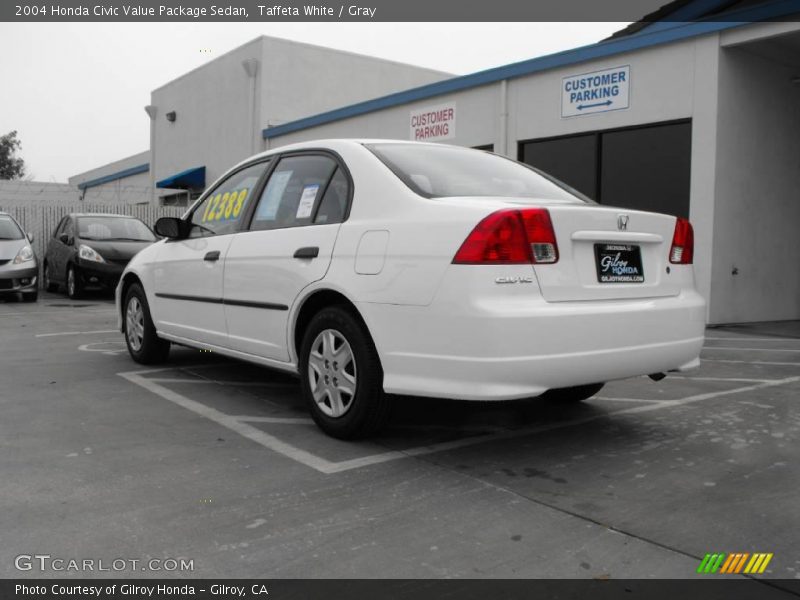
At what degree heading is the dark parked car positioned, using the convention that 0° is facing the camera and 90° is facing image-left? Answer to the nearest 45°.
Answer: approximately 315°

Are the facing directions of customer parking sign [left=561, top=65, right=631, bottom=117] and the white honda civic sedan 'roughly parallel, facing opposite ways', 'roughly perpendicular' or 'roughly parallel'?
roughly perpendicular

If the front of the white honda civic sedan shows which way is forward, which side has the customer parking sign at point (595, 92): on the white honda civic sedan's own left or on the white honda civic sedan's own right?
on the white honda civic sedan's own right

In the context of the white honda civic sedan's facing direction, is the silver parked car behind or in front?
in front

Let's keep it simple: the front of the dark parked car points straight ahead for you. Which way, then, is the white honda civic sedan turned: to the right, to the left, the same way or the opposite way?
the opposite way

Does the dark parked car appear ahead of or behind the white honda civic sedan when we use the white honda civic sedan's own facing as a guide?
ahead

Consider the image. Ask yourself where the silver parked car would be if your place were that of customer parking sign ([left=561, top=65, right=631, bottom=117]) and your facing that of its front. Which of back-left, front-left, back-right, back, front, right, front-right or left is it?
front-right

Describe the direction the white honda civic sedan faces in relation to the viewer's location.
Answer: facing away from the viewer and to the left of the viewer

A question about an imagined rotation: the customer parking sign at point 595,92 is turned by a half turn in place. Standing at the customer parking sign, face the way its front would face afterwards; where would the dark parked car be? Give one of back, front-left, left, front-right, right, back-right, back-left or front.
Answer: back-left

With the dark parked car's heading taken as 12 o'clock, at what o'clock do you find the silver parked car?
The silver parked car is roughly at 3 o'clock from the dark parked car.
